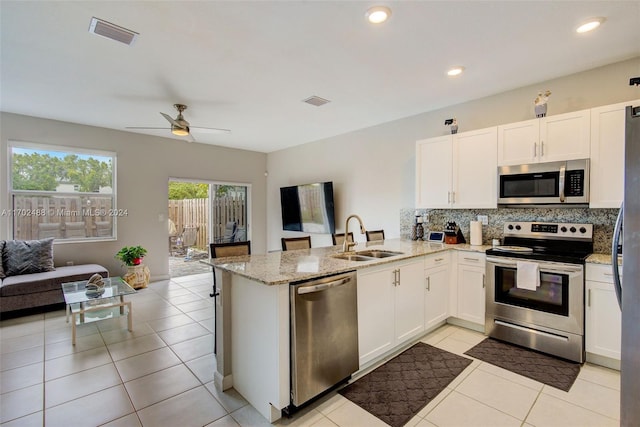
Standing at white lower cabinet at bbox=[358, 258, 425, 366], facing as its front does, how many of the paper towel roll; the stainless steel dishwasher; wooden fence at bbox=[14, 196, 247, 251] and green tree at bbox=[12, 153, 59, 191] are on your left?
1

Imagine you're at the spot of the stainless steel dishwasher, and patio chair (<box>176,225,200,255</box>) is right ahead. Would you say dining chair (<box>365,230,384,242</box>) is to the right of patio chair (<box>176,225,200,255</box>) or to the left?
right

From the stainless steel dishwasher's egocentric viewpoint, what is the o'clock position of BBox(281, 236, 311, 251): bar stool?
The bar stool is roughly at 7 o'clock from the stainless steel dishwasher.

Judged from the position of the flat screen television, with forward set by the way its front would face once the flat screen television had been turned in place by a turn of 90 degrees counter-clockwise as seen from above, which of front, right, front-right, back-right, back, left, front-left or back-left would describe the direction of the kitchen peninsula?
front-right

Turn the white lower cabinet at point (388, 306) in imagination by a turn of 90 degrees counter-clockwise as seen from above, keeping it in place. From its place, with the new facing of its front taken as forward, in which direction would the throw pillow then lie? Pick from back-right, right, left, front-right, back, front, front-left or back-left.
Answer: back-left

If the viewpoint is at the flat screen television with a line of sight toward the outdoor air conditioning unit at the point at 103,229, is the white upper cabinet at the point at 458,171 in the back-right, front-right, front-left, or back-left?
back-left

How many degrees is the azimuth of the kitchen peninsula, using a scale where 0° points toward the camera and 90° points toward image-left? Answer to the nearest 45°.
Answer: approximately 315°
